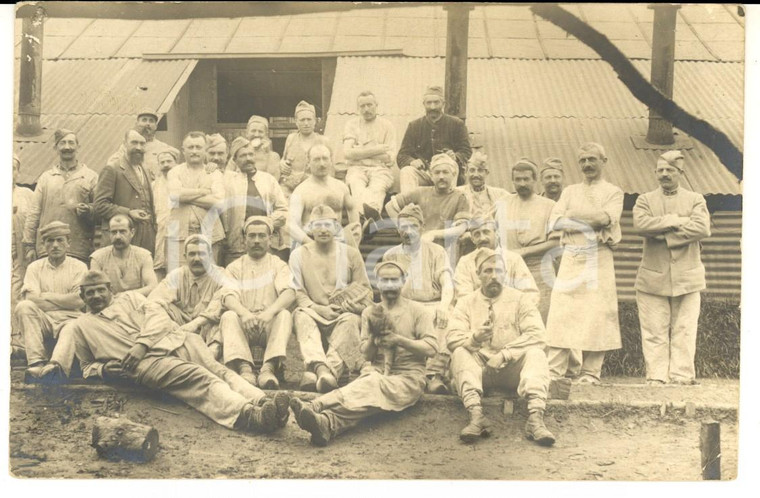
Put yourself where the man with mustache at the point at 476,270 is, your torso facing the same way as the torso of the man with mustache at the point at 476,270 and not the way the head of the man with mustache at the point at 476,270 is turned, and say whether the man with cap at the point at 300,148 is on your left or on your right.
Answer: on your right

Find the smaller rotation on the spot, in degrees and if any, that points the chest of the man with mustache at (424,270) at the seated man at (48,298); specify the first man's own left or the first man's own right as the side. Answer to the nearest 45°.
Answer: approximately 90° to the first man's own right

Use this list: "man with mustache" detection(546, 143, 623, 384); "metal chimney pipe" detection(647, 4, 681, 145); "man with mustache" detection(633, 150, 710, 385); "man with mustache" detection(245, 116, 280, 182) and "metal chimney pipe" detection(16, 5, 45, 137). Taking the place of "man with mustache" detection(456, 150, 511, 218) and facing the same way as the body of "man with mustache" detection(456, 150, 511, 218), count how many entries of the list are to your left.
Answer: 3

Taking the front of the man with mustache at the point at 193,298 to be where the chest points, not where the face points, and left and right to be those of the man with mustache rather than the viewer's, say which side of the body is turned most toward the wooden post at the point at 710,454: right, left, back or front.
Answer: left

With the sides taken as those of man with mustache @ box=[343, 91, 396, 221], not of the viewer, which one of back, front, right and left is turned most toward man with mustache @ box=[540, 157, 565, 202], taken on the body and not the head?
left
